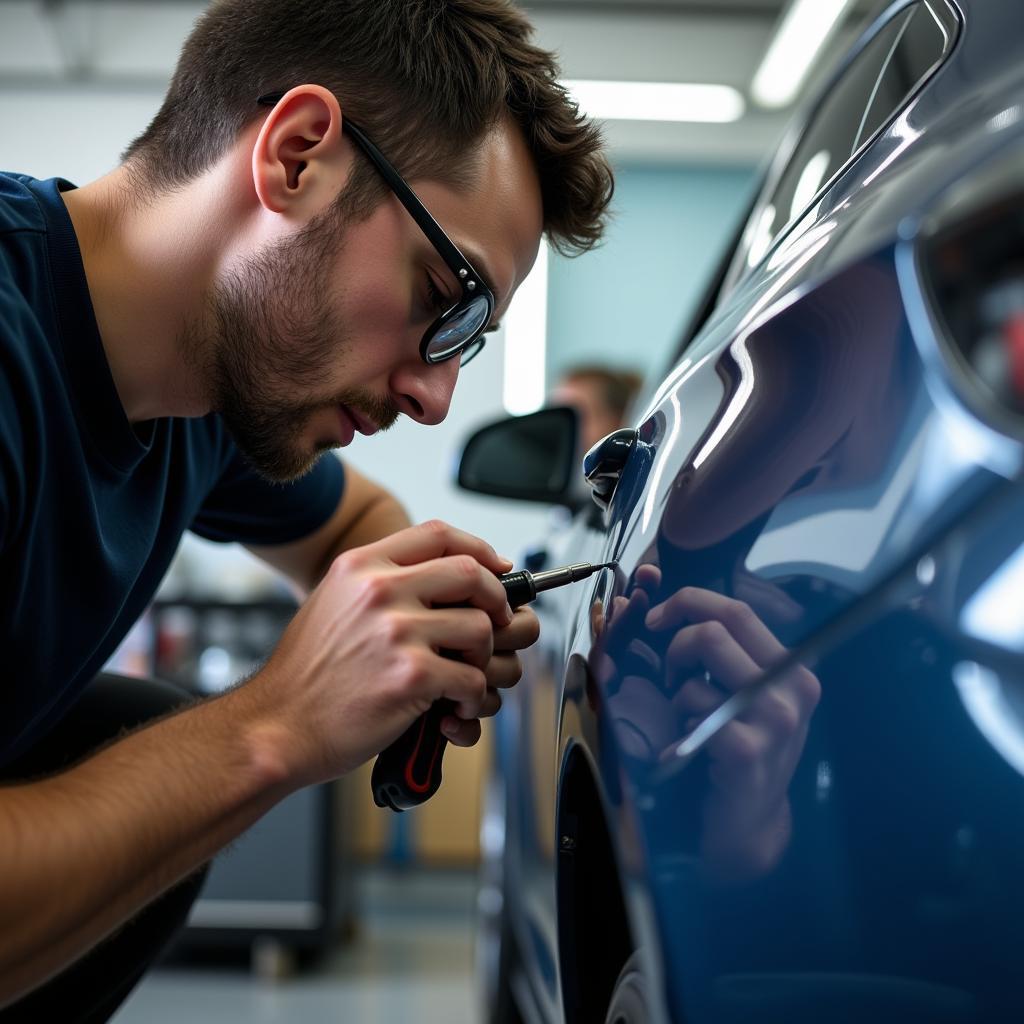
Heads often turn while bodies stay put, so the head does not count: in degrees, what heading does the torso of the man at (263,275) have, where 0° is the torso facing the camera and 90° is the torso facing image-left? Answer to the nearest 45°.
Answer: approximately 270°

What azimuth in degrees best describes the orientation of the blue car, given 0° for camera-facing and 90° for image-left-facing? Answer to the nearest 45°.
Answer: approximately 135°

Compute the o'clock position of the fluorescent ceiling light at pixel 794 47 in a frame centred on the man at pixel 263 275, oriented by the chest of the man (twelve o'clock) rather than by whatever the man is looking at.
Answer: The fluorescent ceiling light is roughly at 10 o'clock from the man.

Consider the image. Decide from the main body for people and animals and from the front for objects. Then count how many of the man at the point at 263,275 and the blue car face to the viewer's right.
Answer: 1

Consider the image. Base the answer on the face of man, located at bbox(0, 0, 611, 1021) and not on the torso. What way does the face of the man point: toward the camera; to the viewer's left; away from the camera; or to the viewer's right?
to the viewer's right

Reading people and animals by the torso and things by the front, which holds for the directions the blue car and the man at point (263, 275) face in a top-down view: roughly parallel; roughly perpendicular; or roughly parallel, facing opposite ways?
roughly perpendicular

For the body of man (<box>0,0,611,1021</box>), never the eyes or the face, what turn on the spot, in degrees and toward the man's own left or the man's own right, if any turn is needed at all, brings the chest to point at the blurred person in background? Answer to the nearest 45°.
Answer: approximately 45° to the man's own left

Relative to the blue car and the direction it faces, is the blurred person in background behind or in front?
in front

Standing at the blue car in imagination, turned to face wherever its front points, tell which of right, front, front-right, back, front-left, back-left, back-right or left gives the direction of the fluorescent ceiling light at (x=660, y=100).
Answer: front-right

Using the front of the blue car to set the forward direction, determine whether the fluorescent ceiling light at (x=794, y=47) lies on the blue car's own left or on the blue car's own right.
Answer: on the blue car's own right

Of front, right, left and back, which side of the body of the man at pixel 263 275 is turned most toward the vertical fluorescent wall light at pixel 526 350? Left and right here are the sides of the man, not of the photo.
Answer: left
